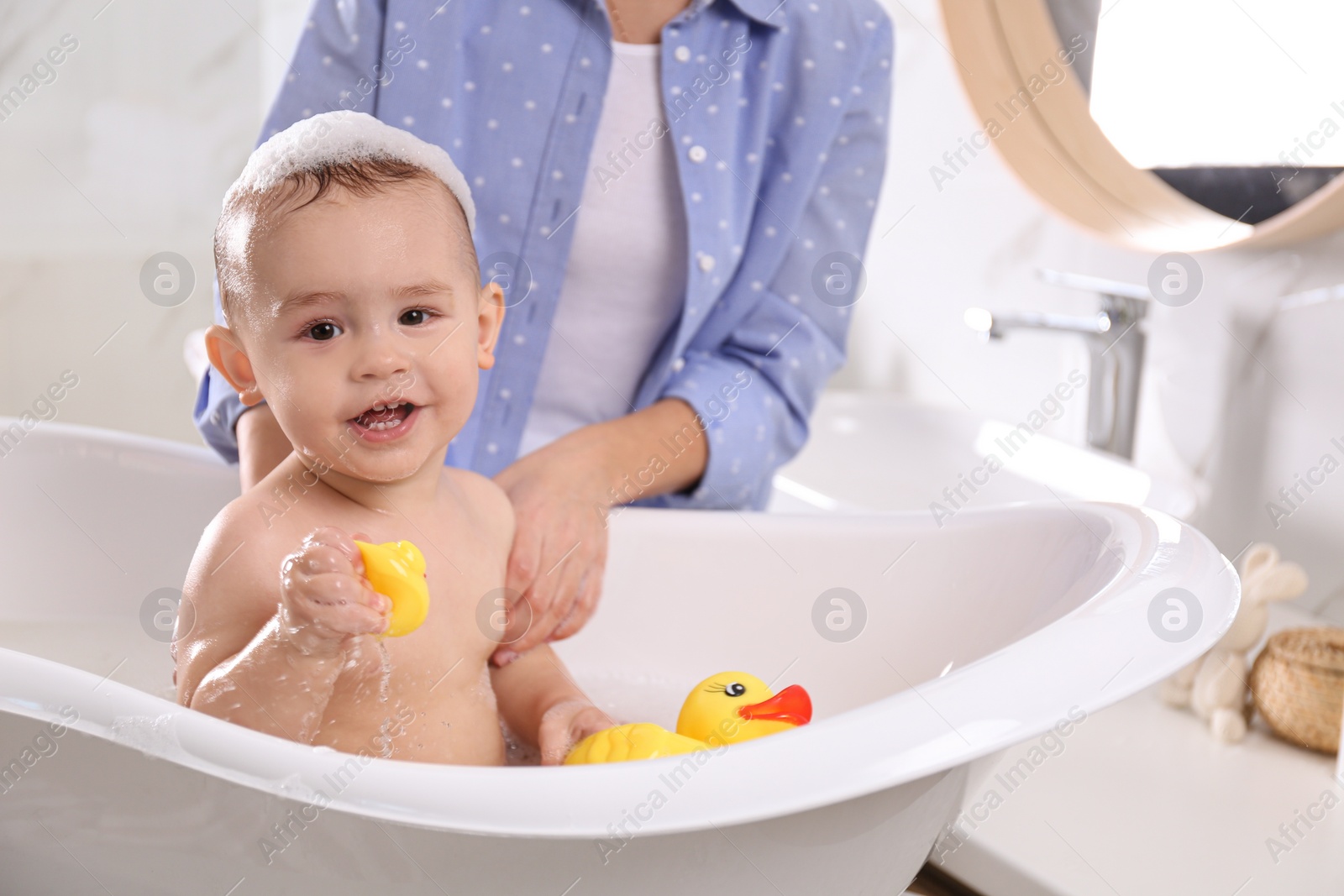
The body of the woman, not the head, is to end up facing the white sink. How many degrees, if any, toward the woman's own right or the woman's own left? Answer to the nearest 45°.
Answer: approximately 135° to the woman's own left

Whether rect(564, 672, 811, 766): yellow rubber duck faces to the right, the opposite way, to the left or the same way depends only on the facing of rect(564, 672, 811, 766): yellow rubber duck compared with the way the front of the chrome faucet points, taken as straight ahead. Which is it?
the opposite way

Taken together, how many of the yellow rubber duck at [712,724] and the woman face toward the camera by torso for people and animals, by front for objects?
1

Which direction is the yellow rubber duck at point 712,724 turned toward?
to the viewer's right

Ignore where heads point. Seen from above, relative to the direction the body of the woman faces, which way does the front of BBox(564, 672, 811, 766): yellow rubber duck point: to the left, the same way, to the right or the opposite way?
to the left

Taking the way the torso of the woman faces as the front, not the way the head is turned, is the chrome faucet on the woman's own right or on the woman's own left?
on the woman's own left

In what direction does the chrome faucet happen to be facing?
to the viewer's left
